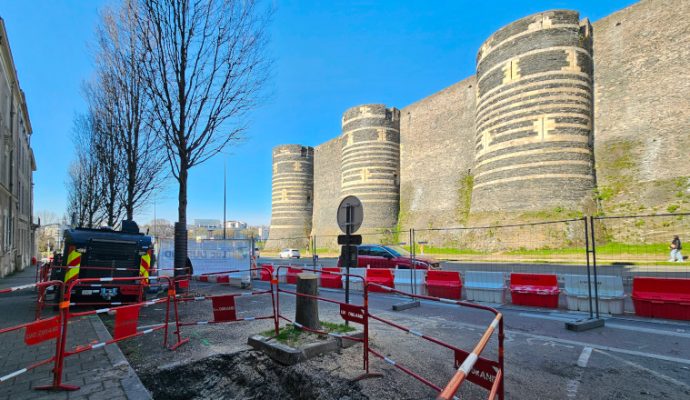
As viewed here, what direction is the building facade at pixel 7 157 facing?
to the viewer's right

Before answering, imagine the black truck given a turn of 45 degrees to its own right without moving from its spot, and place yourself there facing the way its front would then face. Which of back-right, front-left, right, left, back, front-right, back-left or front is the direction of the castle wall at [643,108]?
front-right

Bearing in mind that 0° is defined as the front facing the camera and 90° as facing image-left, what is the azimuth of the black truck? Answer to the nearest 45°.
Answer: approximately 180°

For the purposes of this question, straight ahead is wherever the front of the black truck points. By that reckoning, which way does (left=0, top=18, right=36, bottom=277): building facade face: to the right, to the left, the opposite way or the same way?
to the right

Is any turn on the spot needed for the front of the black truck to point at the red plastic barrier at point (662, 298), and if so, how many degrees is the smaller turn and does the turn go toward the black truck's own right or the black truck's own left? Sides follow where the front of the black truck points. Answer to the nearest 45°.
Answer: approximately 135° to the black truck's own right

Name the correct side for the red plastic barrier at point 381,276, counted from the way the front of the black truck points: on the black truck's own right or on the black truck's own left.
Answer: on the black truck's own right

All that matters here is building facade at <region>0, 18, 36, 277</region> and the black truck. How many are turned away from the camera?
1

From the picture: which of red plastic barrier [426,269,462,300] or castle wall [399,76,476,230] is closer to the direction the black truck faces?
the castle wall

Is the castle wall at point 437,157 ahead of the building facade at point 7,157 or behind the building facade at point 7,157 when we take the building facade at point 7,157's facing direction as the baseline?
ahead

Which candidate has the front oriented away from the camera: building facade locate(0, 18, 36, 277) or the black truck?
the black truck

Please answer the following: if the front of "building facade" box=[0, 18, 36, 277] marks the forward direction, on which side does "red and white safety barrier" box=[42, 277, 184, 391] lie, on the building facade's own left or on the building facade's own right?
on the building facade's own right
